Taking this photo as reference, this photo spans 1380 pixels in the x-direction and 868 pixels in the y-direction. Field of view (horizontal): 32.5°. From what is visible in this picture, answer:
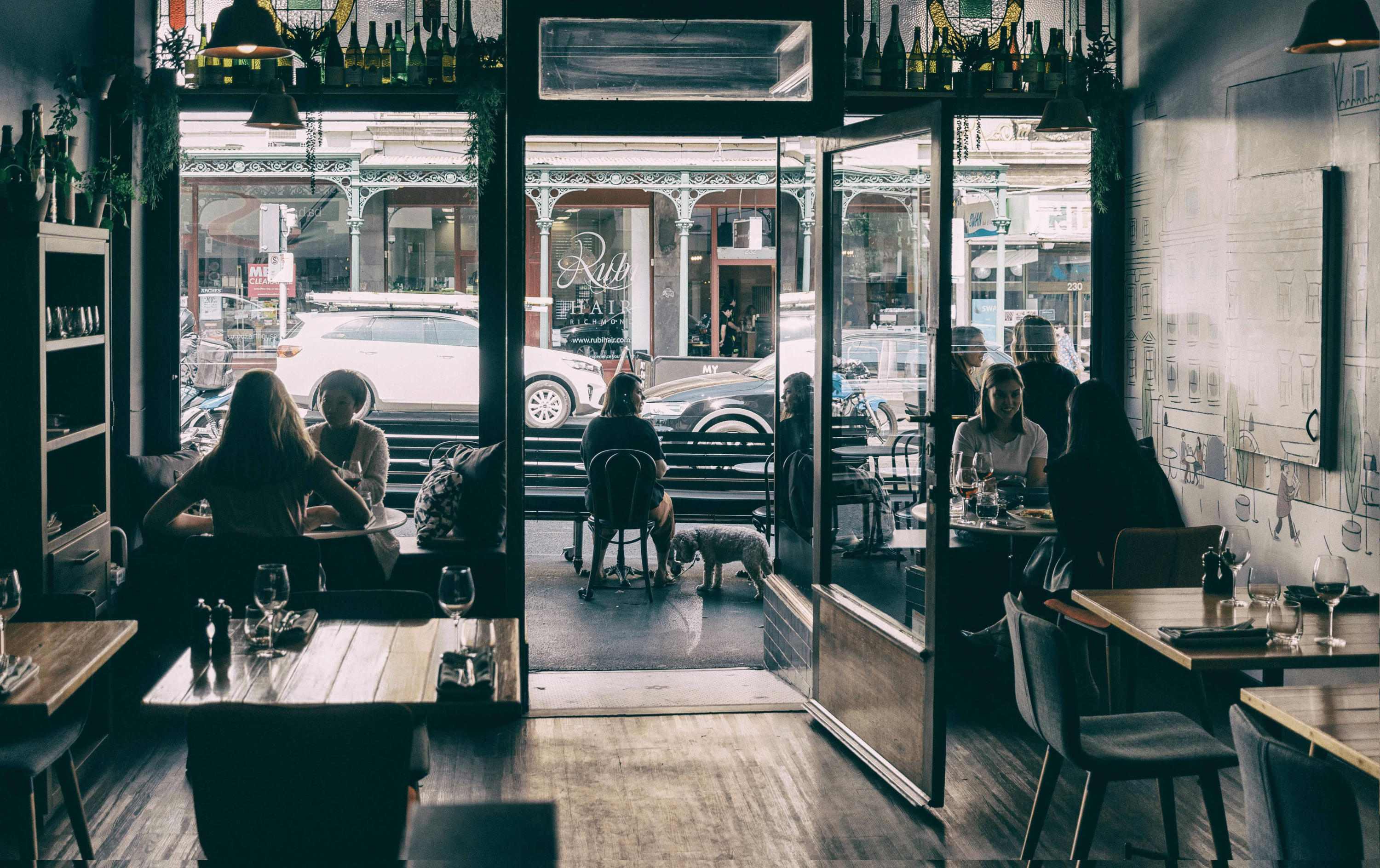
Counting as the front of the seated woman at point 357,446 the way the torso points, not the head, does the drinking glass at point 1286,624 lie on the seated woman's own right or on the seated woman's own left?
on the seated woman's own left

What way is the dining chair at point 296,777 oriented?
away from the camera

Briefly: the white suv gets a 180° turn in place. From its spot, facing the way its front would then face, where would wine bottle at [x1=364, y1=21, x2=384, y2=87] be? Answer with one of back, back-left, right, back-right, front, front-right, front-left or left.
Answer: left

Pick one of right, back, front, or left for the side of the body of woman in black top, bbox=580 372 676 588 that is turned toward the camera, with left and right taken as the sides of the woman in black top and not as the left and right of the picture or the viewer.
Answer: back

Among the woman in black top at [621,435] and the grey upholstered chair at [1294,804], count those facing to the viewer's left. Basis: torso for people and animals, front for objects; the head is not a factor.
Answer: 0

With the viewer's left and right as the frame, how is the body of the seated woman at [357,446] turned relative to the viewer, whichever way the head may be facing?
facing the viewer and to the left of the viewer

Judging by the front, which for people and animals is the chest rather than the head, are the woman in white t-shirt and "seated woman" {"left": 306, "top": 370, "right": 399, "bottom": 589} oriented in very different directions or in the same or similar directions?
same or similar directions

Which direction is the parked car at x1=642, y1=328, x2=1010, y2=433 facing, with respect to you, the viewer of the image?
facing to the left of the viewer

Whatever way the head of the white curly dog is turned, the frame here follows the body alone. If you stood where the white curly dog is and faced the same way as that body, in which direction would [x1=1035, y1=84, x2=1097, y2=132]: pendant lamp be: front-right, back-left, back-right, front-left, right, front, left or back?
back-left

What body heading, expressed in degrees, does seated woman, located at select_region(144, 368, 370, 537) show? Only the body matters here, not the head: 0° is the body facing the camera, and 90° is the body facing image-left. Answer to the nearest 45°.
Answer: approximately 180°

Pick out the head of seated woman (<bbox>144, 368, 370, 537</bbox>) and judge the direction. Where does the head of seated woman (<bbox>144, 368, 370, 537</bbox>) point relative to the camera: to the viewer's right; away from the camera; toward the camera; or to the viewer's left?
away from the camera

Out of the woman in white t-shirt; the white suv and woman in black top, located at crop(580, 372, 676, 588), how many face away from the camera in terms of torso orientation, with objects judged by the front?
1

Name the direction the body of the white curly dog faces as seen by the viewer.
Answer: to the viewer's left

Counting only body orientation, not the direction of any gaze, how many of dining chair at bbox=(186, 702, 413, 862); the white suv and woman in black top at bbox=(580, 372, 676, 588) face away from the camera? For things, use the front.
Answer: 2

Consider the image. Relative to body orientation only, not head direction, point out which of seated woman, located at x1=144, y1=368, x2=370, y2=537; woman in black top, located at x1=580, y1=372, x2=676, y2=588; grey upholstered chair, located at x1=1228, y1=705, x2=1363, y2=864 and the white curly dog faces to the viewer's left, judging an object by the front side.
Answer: the white curly dog
